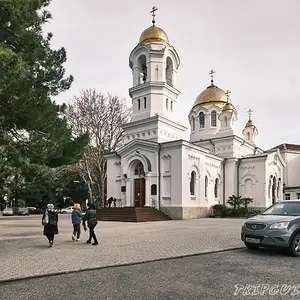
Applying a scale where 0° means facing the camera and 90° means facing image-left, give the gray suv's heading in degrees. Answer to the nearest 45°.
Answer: approximately 45°

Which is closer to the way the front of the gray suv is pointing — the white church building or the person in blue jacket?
the person in blue jacket

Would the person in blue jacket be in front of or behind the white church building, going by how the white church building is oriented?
in front

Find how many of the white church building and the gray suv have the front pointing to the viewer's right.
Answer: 0

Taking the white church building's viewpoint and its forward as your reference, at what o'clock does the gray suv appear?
The gray suv is roughly at 10 o'clock from the white church building.
